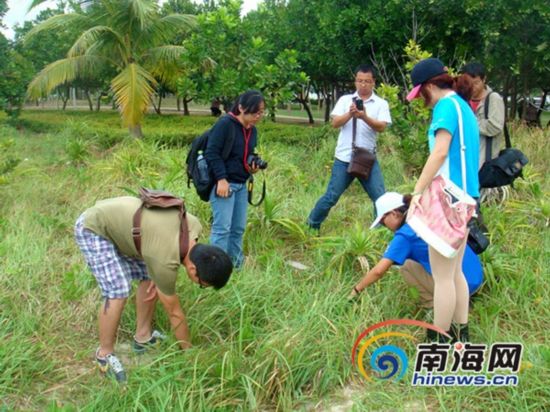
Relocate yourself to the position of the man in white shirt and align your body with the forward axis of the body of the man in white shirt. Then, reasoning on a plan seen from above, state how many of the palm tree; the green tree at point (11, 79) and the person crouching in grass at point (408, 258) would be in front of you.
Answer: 1

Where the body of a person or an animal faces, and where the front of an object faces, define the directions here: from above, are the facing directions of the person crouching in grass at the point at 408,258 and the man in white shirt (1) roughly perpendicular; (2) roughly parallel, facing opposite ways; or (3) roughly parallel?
roughly perpendicular

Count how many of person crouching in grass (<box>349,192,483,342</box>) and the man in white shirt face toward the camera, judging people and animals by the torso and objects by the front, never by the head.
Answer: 1

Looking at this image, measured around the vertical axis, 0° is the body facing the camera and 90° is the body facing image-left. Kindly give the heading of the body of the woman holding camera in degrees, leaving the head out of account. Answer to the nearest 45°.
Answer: approximately 315°

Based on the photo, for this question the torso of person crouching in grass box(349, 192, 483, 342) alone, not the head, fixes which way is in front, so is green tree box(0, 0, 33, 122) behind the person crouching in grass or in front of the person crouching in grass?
in front

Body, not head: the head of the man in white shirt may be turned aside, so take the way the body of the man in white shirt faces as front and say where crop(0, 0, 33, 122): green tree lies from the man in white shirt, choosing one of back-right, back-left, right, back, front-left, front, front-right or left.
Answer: back-right

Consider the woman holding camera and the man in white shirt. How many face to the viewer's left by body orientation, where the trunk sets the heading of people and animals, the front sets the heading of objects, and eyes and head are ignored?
0

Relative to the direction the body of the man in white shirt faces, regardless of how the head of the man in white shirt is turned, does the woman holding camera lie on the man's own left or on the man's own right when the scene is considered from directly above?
on the man's own right

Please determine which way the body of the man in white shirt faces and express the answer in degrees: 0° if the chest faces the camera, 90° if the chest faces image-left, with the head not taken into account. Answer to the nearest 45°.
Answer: approximately 0°

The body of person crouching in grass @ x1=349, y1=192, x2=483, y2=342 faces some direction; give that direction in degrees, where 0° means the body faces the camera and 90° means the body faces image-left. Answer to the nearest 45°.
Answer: approximately 90°

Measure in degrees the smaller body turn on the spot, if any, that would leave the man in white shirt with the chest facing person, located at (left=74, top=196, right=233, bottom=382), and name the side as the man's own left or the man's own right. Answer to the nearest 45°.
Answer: approximately 45° to the man's own right

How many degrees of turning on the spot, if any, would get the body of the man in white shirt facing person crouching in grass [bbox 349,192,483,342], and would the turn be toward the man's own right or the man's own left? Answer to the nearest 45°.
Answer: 0° — they already face them
